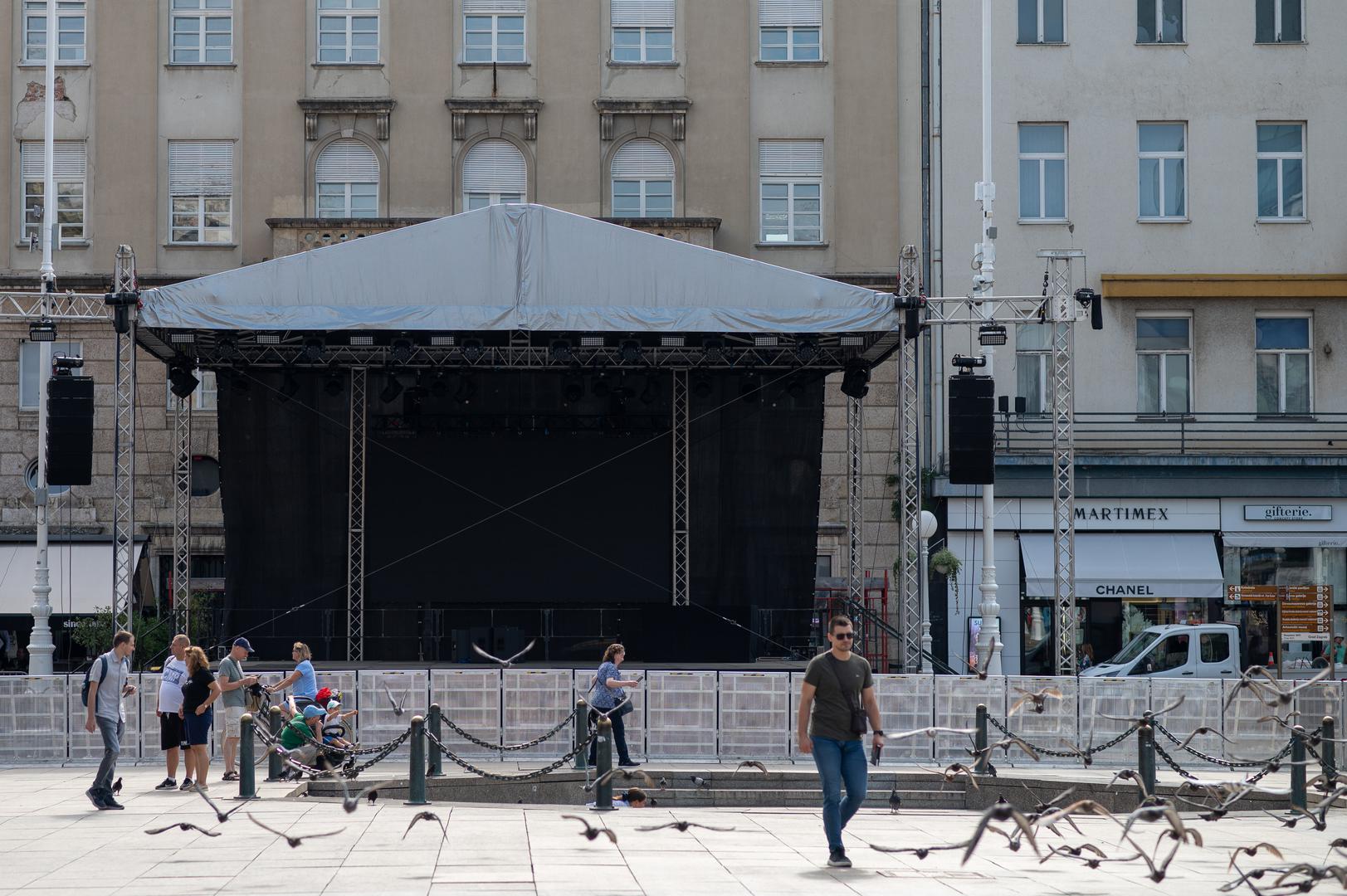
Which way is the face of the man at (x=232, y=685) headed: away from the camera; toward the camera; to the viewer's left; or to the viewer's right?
to the viewer's right

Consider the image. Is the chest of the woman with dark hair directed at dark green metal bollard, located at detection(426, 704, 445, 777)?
no

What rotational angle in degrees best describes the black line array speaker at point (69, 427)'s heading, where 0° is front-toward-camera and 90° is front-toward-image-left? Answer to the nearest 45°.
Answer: approximately 0°

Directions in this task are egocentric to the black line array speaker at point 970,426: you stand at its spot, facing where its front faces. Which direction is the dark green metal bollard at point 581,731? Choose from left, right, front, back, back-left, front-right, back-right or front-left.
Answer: front-right

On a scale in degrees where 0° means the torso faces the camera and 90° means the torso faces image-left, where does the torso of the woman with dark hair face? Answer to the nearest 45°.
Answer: approximately 270°

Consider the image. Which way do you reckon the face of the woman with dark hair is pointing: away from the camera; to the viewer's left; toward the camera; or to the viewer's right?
to the viewer's right

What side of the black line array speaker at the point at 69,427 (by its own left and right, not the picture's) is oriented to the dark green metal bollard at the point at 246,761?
front

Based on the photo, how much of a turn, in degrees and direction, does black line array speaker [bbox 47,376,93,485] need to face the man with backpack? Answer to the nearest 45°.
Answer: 0° — it already faces them

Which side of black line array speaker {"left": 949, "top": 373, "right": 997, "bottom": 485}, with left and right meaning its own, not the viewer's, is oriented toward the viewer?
front

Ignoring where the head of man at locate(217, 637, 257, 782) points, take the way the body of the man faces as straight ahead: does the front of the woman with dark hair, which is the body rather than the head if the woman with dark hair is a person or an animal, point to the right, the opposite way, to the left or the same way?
the same way

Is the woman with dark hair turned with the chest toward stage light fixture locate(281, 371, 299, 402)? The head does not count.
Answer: no

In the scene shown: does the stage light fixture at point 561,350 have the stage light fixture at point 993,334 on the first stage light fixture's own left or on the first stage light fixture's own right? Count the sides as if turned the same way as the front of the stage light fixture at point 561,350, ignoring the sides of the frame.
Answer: on the first stage light fixture's own left

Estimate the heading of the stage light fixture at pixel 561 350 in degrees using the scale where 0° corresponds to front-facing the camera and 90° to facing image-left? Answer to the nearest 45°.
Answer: approximately 0°

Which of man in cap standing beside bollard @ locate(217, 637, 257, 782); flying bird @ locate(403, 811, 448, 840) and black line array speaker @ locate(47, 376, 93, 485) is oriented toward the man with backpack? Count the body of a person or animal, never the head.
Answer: the black line array speaker
